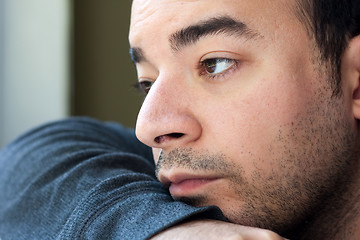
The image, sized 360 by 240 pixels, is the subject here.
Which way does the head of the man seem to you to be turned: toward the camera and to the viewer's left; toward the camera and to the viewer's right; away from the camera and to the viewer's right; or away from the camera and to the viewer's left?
toward the camera and to the viewer's left
